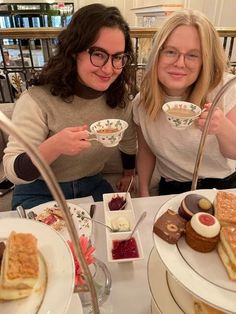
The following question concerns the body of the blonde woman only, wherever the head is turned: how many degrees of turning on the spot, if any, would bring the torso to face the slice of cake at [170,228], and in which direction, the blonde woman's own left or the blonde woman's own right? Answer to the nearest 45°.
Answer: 0° — they already face it

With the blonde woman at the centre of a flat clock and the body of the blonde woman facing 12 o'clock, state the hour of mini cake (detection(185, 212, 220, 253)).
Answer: The mini cake is roughly at 12 o'clock from the blonde woman.

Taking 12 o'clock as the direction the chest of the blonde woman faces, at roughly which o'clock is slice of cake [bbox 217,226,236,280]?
The slice of cake is roughly at 12 o'clock from the blonde woman.

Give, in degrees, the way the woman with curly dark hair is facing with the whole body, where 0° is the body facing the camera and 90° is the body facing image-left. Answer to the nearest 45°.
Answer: approximately 315°

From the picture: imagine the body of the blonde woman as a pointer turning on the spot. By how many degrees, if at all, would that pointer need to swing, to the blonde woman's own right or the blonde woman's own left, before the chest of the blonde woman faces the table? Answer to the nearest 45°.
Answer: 0° — they already face it

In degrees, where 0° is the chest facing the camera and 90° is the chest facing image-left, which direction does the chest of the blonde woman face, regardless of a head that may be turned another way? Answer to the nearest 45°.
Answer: approximately 0°

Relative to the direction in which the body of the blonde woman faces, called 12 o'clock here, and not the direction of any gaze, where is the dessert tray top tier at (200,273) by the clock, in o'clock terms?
The dessert tray top tier is roughly at 12 o'clock from the blonde woman.
